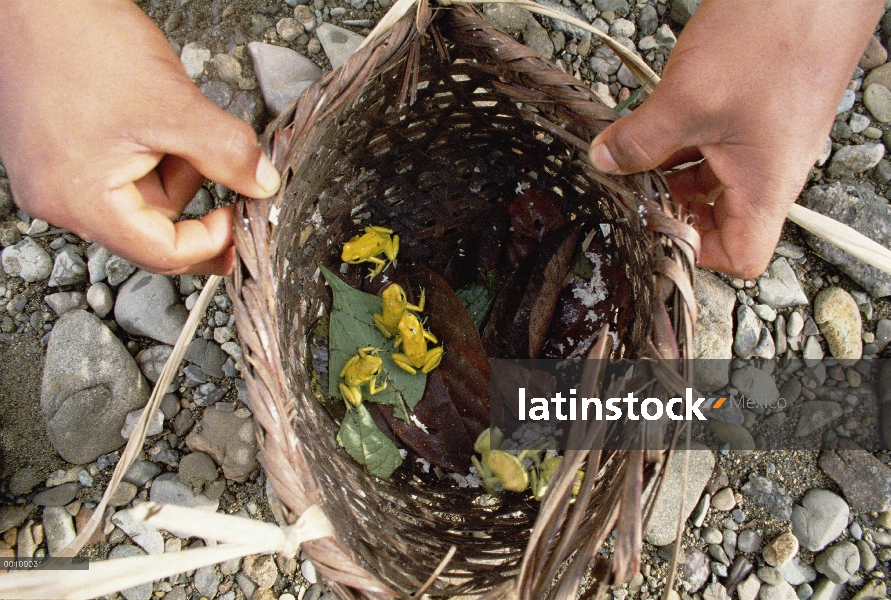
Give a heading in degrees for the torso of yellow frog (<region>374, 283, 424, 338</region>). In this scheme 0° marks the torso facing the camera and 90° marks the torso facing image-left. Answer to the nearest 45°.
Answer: approximately 180°

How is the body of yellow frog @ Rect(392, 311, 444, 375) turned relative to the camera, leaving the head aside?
away from the camera

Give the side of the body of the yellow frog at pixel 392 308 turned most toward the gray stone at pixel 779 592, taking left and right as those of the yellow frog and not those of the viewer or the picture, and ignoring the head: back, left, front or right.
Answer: right

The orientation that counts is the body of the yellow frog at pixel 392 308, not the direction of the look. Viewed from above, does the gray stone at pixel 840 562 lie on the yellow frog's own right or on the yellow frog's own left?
on the yellow frog's own right

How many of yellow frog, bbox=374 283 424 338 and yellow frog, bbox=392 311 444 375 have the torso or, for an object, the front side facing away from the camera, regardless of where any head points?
2

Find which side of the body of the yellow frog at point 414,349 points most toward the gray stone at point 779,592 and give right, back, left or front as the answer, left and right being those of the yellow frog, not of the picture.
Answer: right

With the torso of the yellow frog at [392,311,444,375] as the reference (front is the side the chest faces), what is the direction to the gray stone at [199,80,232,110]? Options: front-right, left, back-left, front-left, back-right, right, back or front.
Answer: front-left

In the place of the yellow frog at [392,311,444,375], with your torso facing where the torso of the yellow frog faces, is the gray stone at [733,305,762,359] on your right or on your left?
on your right
